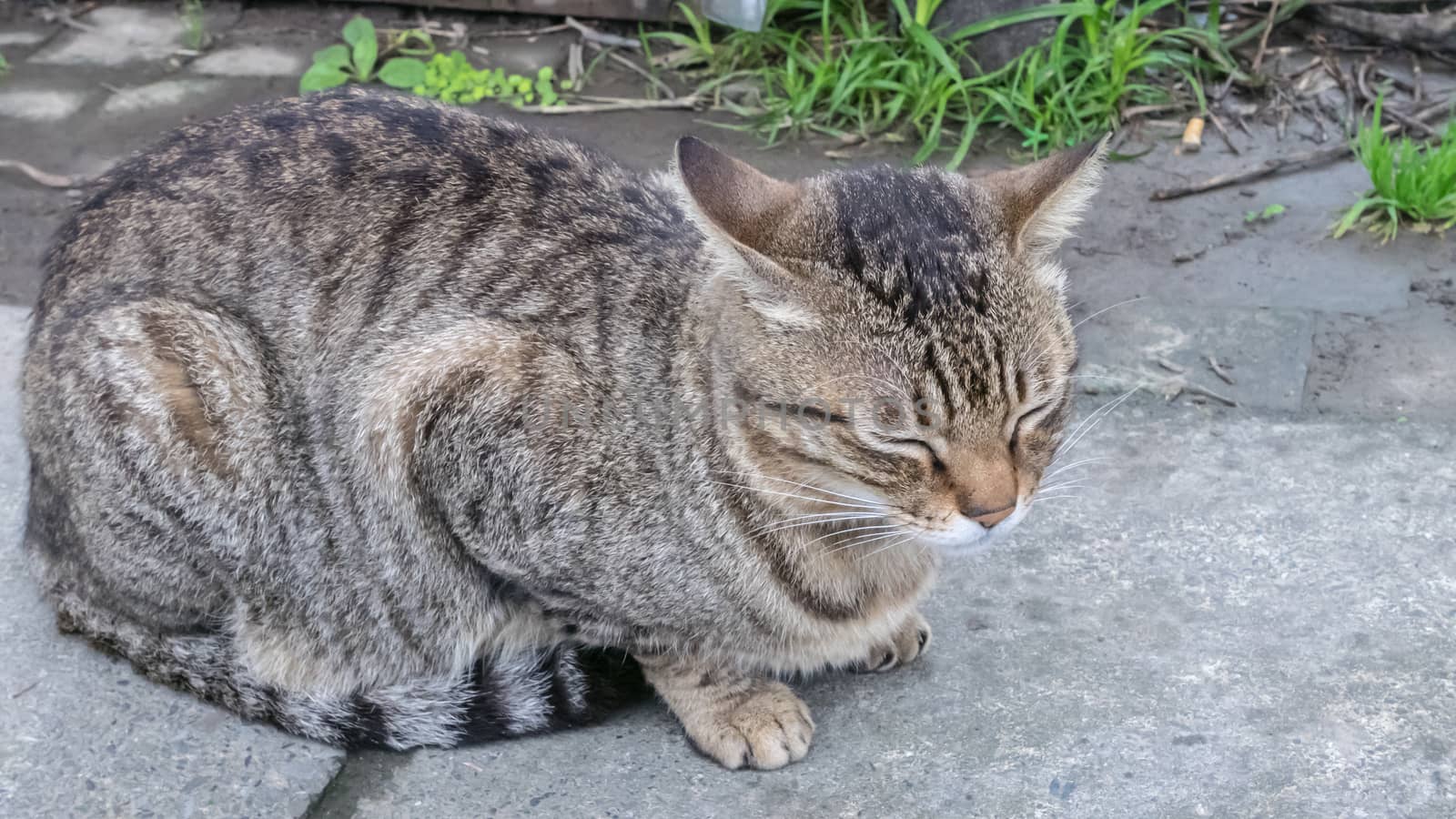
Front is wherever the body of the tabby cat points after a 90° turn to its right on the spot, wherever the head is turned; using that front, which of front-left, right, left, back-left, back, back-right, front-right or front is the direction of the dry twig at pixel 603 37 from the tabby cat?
back-right

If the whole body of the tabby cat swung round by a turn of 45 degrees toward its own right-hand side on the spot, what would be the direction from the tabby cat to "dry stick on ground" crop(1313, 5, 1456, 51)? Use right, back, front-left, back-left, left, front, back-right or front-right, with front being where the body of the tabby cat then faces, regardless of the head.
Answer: back-left

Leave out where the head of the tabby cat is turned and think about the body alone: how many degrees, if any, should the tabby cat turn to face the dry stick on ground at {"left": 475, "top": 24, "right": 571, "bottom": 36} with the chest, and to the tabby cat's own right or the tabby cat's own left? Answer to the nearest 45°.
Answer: approximately 135° to the tabby cat's own left

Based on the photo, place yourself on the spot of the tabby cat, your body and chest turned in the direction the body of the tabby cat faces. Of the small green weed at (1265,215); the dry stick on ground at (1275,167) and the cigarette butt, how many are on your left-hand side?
3

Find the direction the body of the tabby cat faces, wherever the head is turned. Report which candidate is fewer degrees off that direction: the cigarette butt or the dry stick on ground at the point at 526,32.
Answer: the cigarette butt

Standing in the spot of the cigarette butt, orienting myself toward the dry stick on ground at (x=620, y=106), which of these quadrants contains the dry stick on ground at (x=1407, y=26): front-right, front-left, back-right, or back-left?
back-right

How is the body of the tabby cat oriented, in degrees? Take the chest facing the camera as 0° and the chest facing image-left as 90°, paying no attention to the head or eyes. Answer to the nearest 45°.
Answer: approximately 315°

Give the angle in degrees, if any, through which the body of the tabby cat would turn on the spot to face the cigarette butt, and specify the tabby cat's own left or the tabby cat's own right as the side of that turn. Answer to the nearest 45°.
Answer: approximately 90° to the tabby cat's own left

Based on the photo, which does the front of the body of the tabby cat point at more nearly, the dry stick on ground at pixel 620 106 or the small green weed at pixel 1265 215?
the small green weed

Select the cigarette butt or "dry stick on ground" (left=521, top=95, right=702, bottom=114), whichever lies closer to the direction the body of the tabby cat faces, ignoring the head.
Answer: the cigarette butt

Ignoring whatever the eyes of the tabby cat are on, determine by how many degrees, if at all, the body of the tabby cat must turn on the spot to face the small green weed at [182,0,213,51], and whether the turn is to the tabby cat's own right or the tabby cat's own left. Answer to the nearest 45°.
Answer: approximately 135° to the tabby cat's own left

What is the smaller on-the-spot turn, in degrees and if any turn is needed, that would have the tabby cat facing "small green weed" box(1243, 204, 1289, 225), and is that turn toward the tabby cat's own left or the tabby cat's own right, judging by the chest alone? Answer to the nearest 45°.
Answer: approximately 90° to the tabby cat's own left

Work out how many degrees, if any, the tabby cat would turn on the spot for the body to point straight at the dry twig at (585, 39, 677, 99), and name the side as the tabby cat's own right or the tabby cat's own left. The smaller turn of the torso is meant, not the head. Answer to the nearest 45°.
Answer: approximately 135° to the tabby cat's own left
